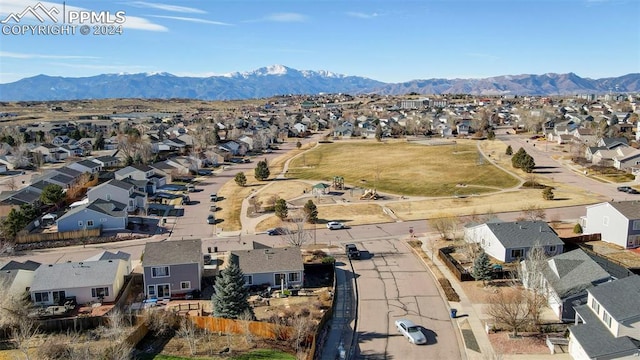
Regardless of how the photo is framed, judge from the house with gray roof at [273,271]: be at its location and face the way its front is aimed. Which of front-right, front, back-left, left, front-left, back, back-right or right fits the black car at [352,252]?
front-right

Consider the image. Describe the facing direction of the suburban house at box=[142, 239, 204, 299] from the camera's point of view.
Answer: facing away from the viewer

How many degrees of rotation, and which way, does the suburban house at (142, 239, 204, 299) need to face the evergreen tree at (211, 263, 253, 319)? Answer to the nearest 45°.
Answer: approximately 135° to its right

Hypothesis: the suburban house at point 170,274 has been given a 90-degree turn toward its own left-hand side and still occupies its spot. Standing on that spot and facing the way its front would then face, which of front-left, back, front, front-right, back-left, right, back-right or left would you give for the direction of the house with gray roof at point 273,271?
back

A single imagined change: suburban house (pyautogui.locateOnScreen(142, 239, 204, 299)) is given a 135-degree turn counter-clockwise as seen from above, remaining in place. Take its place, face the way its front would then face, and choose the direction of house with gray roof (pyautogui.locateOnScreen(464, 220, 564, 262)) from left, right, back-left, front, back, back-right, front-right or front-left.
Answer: back-left

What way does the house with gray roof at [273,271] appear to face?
away from the camera

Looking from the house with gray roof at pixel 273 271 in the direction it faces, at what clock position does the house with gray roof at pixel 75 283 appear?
the house with gray roof at pixel 75 283 is roughly at 9 o'clock from the house with gray roof at pixel 273 271.

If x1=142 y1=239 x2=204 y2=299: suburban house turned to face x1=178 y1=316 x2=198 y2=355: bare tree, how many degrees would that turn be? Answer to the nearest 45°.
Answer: approximately 180°

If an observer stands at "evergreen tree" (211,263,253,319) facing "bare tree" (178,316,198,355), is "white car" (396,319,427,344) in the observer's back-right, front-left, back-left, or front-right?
back-left

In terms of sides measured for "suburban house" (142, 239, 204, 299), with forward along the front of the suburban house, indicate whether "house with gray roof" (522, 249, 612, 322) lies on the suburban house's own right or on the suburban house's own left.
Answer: on the suburban house's own right

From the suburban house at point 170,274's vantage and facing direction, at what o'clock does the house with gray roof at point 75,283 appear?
The house with gray roof is roughly at 9 o'clock from the suburban house.

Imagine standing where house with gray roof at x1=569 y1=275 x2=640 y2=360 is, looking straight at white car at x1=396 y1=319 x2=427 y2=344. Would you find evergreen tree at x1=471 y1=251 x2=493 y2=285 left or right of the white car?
right

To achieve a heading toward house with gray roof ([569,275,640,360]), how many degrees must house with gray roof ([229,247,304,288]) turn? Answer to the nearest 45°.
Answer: approximately 135° to its right

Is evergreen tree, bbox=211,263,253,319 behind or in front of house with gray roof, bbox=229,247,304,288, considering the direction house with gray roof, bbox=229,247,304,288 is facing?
behind

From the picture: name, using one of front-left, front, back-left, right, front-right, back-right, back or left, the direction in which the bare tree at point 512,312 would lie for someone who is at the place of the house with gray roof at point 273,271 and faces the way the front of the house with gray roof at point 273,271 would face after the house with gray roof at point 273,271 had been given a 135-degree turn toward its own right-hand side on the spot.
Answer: front

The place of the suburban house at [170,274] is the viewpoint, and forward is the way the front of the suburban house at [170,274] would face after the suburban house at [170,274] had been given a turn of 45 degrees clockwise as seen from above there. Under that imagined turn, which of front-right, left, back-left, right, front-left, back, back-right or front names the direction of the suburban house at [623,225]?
front-right
